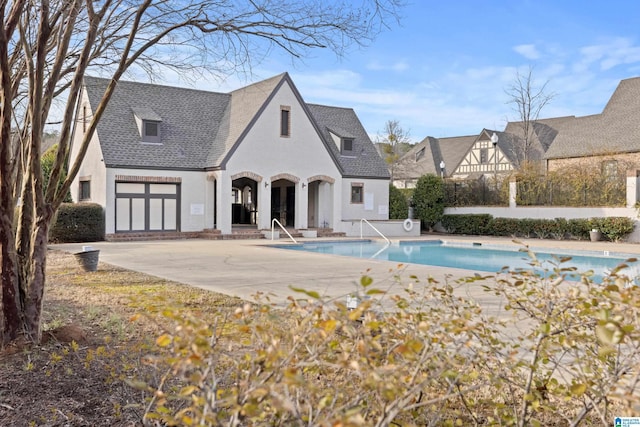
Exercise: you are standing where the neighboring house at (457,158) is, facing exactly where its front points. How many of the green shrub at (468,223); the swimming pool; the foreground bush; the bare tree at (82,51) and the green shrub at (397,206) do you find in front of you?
5

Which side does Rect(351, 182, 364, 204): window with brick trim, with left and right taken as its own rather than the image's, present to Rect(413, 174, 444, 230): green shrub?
left

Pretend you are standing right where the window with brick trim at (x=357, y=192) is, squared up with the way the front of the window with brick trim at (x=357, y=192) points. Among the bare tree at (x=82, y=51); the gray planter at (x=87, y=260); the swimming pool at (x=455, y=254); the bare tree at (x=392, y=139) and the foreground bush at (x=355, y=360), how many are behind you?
1

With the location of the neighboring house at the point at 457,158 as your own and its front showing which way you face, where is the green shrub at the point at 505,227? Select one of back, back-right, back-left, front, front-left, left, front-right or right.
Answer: front

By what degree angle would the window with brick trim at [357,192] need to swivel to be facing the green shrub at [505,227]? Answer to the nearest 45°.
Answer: approximately 90° to its left

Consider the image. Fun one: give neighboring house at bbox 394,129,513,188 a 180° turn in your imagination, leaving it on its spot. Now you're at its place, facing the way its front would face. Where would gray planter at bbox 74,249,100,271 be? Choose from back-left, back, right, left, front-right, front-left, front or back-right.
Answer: back

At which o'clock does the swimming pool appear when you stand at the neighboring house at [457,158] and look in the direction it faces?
The swimming pool is roughly at 12 o'clock from the neighboring house.

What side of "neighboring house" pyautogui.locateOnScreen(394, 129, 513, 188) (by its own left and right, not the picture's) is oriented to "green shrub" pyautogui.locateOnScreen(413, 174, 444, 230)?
front

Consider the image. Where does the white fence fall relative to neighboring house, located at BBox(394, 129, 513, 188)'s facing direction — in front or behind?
in front

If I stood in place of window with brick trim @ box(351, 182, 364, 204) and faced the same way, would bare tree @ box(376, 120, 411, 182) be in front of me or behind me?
behind

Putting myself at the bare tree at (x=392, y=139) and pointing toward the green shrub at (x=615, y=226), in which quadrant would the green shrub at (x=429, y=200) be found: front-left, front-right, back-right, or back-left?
front-right

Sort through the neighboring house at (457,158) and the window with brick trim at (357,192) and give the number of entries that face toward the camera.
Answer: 2

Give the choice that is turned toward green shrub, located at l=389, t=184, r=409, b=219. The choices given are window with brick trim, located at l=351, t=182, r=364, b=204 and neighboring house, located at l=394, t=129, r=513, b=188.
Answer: the neighboring house

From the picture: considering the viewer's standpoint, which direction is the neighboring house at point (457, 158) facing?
facing the viewer

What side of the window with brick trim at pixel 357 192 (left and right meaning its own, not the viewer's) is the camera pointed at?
front

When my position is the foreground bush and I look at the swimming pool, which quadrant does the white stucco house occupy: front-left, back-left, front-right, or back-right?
front-left
